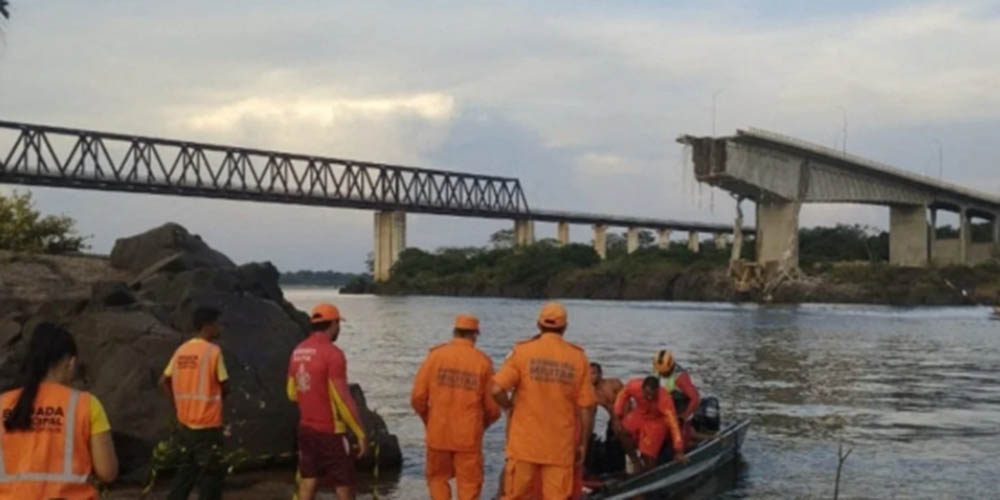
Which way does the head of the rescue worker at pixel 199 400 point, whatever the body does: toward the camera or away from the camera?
away from the camera

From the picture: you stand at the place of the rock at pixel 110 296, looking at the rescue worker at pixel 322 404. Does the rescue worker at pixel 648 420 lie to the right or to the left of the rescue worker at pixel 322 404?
left

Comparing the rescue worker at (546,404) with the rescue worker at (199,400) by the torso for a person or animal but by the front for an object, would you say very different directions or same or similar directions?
same or similar directions

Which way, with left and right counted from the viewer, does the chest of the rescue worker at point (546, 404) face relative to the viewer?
facing away from the viewer

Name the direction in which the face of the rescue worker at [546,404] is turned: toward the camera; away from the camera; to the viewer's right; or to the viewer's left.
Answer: away from the camera

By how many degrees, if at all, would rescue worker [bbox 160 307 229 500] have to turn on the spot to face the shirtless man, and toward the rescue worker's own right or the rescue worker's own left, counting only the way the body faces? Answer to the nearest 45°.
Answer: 0° — they already face them

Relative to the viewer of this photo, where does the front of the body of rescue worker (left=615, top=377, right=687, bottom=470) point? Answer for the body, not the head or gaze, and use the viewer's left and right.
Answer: facing the viewer

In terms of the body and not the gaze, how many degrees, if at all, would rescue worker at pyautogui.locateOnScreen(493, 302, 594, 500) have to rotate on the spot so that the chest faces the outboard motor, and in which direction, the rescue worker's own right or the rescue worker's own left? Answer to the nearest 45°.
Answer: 0° — they already face it

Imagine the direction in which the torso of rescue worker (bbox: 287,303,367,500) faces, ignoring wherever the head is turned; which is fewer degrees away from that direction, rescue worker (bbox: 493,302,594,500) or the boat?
the boat

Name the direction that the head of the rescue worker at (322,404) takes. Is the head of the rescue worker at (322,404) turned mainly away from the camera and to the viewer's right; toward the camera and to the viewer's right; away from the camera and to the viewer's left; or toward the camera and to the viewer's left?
away from the camera and to the viewer's right

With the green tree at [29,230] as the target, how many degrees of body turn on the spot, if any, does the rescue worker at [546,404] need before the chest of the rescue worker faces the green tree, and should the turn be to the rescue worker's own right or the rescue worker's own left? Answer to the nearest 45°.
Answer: approximately 45° to the rescue worker's own left

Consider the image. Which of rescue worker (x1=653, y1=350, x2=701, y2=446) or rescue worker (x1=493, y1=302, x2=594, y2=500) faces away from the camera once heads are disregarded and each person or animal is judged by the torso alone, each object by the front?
rescue worker (x1=493, y1=302, x2=594, y2=500)

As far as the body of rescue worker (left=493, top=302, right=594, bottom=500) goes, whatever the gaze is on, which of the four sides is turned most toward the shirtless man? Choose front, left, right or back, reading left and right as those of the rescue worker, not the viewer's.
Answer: front

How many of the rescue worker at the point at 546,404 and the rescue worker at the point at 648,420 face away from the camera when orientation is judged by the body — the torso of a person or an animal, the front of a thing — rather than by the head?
1

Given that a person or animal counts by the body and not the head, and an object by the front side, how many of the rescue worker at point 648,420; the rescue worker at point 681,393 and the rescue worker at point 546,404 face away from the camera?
1

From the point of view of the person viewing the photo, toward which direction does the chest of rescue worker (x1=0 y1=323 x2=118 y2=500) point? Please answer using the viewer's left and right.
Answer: facing away from the viewer and to the right of the viewer

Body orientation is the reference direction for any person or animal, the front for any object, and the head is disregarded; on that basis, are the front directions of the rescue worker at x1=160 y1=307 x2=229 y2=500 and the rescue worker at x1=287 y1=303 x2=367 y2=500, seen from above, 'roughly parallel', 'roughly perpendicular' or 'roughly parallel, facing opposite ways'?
roughly parallel

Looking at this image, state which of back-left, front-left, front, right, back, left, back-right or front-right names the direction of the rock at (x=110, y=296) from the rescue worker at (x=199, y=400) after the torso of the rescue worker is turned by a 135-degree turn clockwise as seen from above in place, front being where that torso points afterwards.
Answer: back
